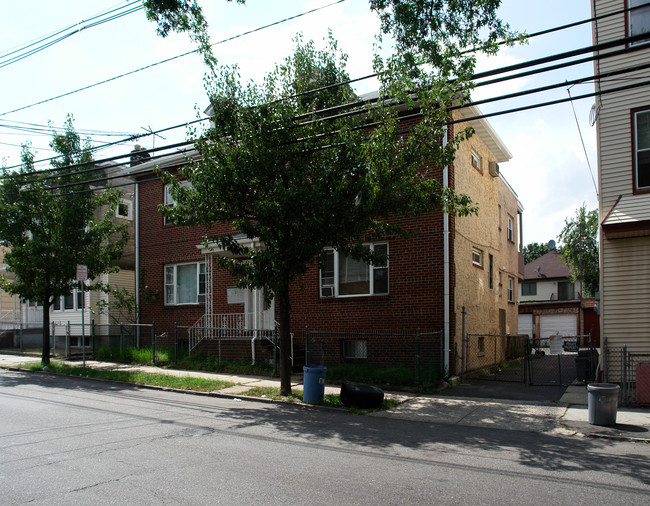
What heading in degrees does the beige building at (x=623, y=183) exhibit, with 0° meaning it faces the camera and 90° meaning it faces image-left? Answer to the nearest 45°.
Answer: approximately 45°

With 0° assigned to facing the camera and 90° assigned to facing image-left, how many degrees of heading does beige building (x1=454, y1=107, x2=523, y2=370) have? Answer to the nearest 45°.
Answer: approximately 45°

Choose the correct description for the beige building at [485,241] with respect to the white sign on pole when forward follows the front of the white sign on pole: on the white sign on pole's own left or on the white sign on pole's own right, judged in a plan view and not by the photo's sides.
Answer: on the white sign on pole's own left

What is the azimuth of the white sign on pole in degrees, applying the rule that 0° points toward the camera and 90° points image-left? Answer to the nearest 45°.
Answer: approximately 0°
